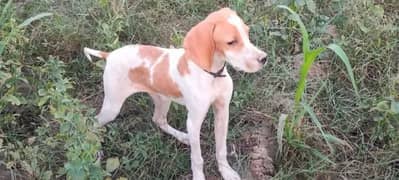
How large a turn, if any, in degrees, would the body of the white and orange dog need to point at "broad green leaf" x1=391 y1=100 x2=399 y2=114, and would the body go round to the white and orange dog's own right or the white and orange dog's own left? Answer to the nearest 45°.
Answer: approximately 45° to the white and orange dog's own left

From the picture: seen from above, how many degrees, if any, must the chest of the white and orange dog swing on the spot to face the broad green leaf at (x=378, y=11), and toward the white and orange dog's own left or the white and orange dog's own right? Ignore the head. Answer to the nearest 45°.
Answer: approximately 90° to the white and orange dog's own left

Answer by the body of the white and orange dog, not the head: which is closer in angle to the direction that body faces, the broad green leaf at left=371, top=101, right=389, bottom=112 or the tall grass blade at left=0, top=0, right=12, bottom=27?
the broad green leaf

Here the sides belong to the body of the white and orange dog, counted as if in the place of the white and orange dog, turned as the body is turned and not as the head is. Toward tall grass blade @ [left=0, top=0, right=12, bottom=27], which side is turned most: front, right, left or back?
back

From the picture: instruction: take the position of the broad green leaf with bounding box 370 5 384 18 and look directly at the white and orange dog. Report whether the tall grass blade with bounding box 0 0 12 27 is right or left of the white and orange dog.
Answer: right

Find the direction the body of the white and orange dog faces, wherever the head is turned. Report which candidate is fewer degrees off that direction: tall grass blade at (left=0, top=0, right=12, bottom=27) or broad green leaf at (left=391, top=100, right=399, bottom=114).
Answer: the broad green leaf

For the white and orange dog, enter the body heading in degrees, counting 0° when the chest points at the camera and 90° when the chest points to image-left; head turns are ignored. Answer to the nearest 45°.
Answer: approximately 315°

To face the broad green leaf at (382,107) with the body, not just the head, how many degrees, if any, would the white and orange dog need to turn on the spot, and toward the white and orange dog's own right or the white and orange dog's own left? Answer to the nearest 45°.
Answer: approximately 45° to the white and orange dog's own left

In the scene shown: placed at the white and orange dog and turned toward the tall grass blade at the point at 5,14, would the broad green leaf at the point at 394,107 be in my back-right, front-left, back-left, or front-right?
back-right

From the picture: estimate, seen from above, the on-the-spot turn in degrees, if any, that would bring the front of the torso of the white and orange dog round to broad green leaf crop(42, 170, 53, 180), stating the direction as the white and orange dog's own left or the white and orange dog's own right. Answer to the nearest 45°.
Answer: approximately 135° to the white and orange dog's own right

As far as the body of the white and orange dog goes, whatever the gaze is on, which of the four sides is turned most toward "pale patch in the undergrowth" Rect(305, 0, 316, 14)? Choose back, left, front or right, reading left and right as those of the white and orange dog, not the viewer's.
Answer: left
